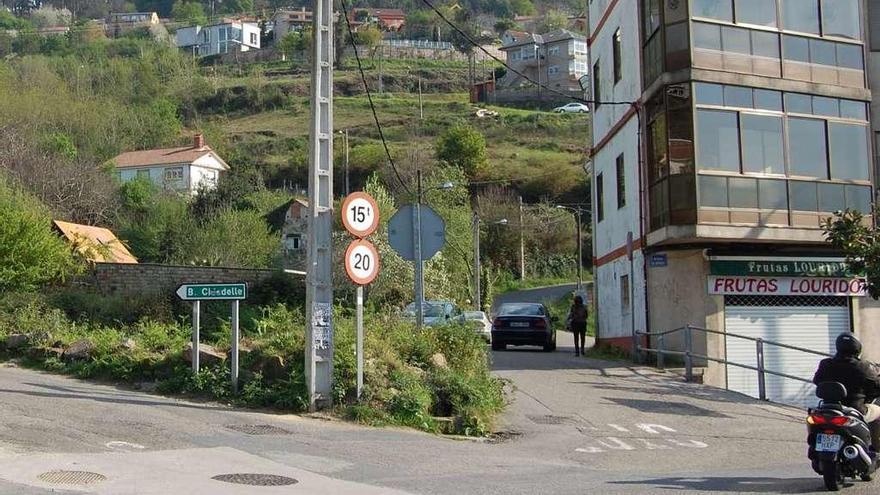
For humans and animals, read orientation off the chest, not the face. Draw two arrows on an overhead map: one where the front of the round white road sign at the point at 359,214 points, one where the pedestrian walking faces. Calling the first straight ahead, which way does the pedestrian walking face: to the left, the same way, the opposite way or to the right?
the opposite way

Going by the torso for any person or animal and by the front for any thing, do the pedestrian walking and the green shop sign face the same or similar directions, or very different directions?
very different directions

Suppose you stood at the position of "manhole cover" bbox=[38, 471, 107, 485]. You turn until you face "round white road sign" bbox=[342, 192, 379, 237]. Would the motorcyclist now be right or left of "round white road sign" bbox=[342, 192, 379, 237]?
right

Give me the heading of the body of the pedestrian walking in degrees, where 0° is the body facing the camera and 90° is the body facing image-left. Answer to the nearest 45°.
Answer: approximately 180°

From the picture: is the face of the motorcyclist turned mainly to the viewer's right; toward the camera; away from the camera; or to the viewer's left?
away from the camera

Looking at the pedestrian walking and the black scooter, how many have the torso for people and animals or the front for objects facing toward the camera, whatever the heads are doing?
0

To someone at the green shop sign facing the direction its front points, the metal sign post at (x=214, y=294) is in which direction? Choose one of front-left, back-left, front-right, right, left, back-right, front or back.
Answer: front-right

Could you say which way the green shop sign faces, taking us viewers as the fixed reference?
facing the viewer

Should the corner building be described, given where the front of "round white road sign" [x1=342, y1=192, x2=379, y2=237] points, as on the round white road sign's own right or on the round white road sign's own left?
on the round white road sign's own left

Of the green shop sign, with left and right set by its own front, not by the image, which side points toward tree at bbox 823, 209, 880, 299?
front

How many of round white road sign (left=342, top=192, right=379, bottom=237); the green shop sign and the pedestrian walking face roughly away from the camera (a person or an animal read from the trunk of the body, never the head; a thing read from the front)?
1
